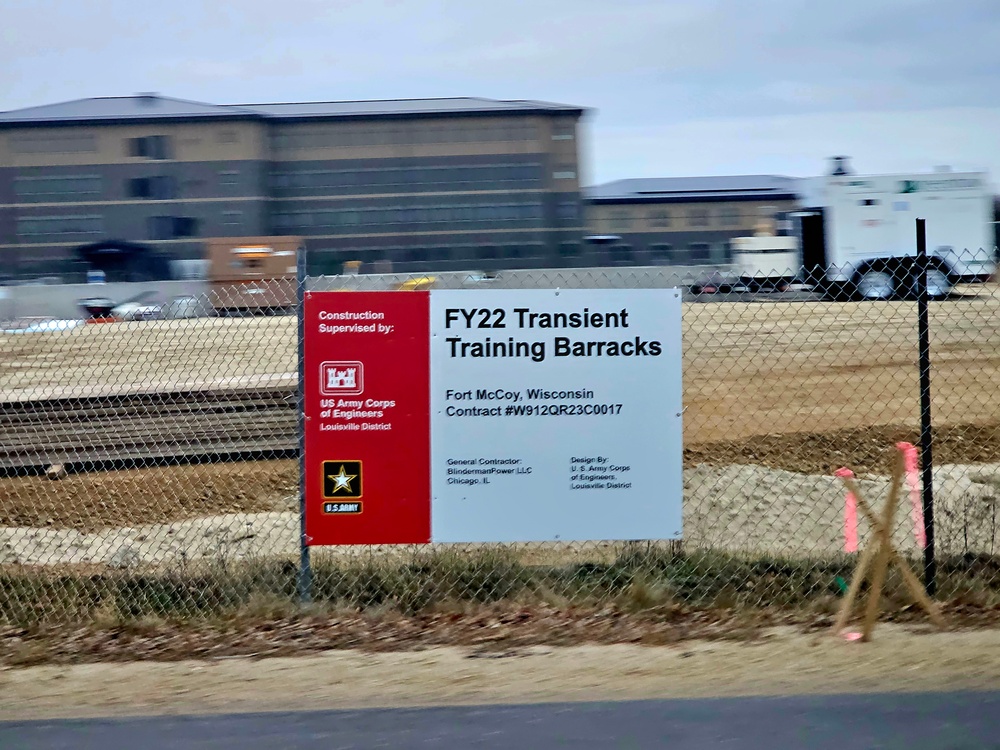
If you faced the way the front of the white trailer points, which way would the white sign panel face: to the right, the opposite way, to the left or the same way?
to the left

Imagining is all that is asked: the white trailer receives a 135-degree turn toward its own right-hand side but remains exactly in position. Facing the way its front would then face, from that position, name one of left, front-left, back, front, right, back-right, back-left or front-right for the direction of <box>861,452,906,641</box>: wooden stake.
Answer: back-right

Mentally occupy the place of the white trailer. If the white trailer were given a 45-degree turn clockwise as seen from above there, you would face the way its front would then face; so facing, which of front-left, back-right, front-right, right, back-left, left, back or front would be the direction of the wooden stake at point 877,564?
back-left

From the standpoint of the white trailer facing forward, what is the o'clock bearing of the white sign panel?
The white sign panel is roughly at 9 o'clock from the white trailer.

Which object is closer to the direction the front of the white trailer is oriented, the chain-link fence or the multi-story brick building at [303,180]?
the multi-story brick building

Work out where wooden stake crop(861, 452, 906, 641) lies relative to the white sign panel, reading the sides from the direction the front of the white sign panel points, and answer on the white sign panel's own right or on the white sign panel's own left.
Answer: on the white sign panel's own left

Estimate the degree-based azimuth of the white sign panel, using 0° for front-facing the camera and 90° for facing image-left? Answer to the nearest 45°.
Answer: approximately 0°

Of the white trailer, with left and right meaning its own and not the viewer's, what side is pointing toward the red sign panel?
left

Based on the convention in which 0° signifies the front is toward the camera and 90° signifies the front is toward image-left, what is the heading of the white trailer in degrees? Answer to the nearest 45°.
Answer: approximately 90°

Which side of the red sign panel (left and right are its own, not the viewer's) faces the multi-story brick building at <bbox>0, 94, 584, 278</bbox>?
back
